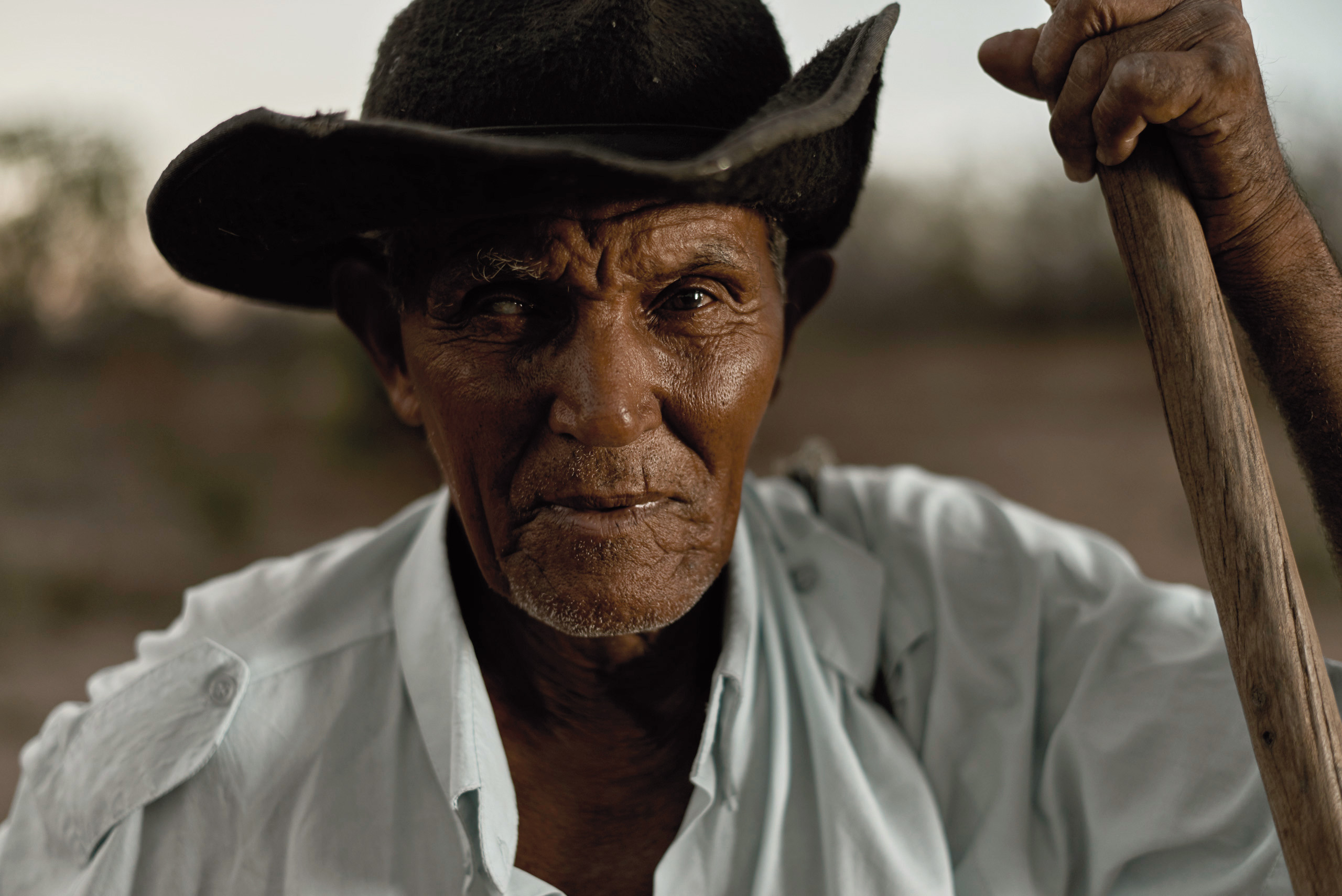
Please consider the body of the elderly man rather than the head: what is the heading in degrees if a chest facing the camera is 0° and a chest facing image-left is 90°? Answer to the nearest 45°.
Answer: approximately 0°
